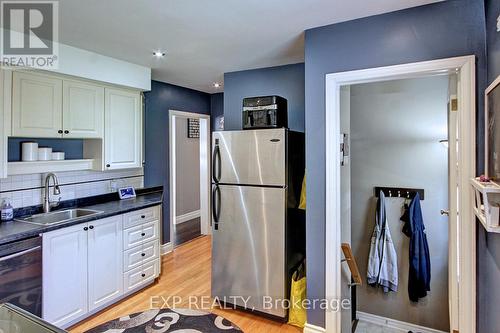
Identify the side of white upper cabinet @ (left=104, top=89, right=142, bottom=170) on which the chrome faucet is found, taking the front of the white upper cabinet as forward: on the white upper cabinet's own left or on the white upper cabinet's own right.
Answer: on the white upper cabinet's own right

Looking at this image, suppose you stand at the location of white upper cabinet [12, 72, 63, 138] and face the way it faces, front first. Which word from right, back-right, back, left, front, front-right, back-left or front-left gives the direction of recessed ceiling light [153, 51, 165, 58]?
front-left

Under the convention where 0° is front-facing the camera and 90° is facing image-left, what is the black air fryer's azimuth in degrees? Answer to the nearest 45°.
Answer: approximately 45°

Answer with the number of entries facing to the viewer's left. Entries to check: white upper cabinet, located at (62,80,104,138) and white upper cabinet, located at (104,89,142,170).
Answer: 0

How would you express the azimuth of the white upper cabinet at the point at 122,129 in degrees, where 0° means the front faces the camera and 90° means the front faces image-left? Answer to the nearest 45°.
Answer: approximately 315°

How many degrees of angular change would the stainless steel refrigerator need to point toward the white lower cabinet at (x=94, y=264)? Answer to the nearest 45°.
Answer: approximately 45° to its right

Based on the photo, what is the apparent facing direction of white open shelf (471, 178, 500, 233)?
to the viewer's left

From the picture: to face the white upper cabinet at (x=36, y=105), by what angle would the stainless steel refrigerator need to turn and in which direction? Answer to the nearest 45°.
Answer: approximately 45° to its right

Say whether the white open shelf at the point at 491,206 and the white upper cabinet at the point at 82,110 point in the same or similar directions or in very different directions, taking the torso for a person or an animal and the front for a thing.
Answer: very different directions

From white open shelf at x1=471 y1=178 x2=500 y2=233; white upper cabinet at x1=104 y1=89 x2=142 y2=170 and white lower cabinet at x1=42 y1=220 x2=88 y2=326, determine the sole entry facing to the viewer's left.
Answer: the white open shelf

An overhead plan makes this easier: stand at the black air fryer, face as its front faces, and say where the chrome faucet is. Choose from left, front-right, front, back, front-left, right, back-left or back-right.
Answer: front-right
